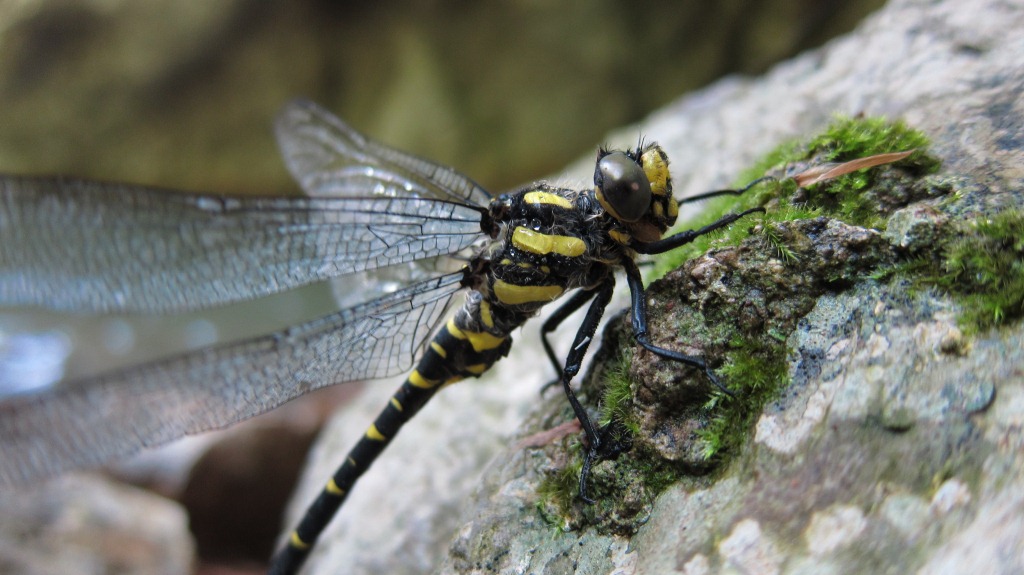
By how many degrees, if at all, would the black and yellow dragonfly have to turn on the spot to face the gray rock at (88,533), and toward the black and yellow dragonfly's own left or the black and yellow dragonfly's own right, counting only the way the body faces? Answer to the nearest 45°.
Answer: approximately 135° to the black and yellow dragonfly's own left

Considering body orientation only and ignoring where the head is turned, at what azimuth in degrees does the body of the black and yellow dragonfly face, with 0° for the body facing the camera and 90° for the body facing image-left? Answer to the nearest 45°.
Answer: approximately 270°
